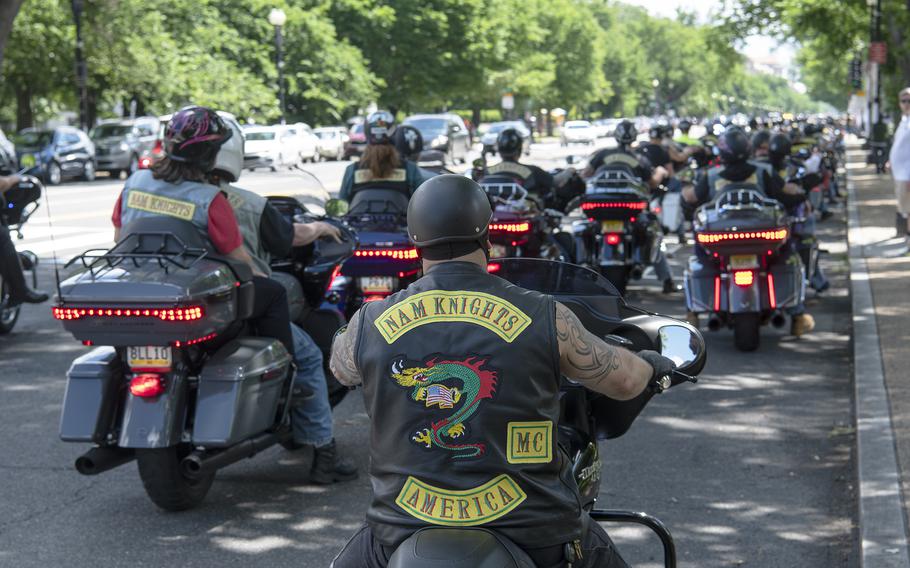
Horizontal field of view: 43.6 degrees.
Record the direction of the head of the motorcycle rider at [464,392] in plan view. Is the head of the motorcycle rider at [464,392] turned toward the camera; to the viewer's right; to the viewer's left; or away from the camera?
away from the camera

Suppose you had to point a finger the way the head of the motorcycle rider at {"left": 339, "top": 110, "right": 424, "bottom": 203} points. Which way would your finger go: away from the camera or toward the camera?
away from the camera

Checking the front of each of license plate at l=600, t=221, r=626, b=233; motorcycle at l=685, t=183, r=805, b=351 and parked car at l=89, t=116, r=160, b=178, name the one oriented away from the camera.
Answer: the motorcycle

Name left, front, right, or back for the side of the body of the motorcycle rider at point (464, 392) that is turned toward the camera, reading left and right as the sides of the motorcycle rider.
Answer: back

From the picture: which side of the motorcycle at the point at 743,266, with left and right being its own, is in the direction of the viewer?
back

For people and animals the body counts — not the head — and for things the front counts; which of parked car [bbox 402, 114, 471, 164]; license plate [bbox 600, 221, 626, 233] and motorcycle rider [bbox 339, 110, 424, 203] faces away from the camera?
the motorcycle rider

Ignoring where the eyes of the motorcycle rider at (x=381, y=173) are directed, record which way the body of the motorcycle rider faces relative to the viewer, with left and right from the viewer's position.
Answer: facing away from the viewer

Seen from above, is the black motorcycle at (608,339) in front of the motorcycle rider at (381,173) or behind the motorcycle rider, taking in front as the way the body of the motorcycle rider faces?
behind

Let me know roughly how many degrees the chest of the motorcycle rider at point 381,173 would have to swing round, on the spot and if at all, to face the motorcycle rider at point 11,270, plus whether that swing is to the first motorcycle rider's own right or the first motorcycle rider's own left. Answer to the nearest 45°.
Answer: approximately 90° to the first motorcycle rider's own left

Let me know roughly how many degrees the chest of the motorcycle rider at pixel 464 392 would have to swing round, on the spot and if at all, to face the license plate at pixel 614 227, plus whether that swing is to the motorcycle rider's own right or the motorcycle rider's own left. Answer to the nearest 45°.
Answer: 0° — they already face it
